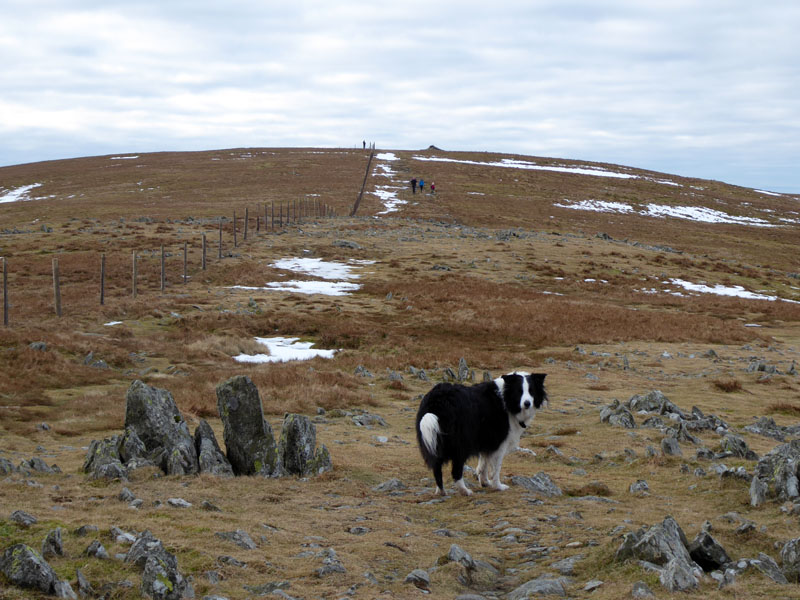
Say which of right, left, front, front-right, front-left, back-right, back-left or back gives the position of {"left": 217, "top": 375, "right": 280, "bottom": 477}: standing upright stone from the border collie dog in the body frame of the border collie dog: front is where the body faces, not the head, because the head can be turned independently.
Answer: back-left

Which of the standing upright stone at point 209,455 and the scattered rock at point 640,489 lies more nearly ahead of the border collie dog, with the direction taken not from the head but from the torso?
the scattered rock

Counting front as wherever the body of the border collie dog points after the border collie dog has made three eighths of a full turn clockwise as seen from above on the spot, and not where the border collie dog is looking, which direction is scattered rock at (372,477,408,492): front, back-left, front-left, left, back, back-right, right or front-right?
right

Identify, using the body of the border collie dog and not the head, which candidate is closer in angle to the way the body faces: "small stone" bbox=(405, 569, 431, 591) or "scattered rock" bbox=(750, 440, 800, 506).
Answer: the scattered rock

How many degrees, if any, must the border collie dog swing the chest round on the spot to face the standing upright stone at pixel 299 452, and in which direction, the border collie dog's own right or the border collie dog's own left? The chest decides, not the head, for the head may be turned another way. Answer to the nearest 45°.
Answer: approximately 135° to the border collie dog's own left

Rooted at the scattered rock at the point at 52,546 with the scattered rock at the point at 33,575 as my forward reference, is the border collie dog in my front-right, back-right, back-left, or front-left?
back-left

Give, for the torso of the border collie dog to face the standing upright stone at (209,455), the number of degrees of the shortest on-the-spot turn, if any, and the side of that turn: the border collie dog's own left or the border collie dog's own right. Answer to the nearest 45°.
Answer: approximately 135° to the border collie dog's own left

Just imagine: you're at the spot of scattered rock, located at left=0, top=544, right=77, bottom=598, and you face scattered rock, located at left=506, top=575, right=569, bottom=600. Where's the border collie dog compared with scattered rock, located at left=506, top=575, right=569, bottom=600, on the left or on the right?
left

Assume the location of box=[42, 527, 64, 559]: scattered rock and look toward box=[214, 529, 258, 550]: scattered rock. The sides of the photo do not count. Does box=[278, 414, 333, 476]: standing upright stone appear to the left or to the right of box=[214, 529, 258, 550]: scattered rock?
left

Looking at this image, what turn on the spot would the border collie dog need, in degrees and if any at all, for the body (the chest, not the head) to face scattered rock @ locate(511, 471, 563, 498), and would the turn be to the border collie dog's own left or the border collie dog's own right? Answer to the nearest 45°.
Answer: approximately 45° to the border collie dog's own right

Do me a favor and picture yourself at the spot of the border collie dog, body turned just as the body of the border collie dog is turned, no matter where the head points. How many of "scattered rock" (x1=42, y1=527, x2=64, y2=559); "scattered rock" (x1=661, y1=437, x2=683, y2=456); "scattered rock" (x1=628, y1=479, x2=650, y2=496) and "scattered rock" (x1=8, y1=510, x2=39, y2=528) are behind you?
2

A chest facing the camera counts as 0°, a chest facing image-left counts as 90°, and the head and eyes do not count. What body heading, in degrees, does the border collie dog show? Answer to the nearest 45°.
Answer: approximately 225°
